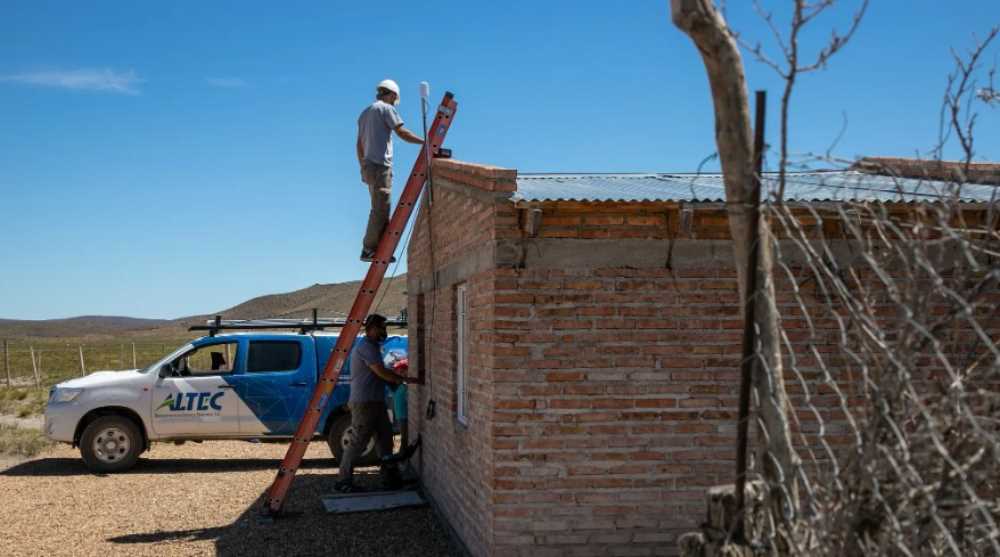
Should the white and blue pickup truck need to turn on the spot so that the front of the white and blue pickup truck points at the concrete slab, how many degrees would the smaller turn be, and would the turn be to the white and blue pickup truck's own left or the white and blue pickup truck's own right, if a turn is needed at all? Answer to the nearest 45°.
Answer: approximately 135° to the white and blue pickup truck's own left

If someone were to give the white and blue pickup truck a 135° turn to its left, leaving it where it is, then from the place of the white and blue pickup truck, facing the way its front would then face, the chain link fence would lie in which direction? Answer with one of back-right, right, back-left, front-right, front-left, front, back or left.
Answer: front-right

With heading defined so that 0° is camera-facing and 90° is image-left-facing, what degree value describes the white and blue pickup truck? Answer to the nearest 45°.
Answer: approximately 90°

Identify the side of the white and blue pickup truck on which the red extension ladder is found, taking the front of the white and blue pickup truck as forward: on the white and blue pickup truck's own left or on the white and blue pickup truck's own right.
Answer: on the white and blue pickup truck's own left

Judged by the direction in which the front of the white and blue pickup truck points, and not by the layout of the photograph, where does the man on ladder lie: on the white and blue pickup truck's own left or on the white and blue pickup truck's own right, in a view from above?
on the white and blue pickup truck's own left
